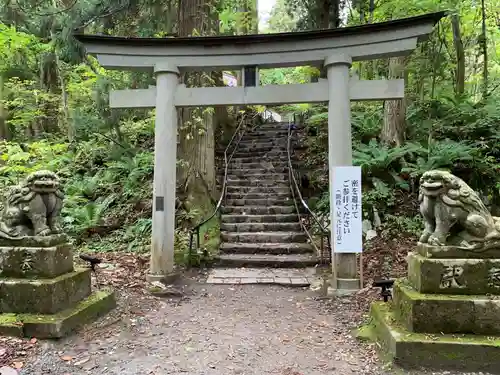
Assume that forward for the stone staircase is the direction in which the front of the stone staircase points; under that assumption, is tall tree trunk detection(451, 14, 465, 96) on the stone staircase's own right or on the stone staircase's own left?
on the stone staircase's own left

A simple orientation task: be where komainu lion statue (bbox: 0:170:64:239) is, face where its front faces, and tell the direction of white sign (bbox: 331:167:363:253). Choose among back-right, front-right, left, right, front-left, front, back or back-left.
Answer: front-left

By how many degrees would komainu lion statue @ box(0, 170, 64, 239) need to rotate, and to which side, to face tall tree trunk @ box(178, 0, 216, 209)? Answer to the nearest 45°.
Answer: approximately 90° to its left

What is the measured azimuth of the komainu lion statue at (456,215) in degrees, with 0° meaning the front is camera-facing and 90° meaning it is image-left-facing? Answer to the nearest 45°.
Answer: approximately 45°

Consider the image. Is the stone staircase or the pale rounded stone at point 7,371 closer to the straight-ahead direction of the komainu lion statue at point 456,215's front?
the pale rounded stone

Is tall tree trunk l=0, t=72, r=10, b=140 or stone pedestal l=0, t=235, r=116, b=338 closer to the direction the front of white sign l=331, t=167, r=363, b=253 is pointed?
the stone pedestal

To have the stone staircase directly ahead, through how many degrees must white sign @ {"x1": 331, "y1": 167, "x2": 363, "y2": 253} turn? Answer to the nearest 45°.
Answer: approximately 135° to its right

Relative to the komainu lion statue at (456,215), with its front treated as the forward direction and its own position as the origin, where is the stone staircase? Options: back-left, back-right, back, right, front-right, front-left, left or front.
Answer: right

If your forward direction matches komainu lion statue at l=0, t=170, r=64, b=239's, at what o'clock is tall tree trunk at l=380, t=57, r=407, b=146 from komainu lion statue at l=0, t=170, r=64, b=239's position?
The tall tree trunk is roughly at 10 o'clock from the komainu lion statue.

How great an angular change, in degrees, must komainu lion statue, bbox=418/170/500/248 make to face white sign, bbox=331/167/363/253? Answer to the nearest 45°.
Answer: approximately 90° to its right

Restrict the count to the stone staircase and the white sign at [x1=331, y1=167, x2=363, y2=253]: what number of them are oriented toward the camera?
2
